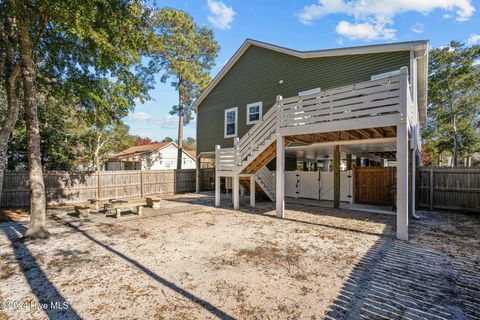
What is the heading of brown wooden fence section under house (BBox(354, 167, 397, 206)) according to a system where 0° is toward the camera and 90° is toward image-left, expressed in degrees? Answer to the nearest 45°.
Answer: approximately 0°

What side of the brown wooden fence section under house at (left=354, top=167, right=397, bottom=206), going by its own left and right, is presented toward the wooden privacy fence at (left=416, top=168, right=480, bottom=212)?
left

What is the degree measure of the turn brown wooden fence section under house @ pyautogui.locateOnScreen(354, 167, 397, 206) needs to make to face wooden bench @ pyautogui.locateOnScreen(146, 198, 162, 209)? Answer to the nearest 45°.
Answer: approximately 45° to its right
